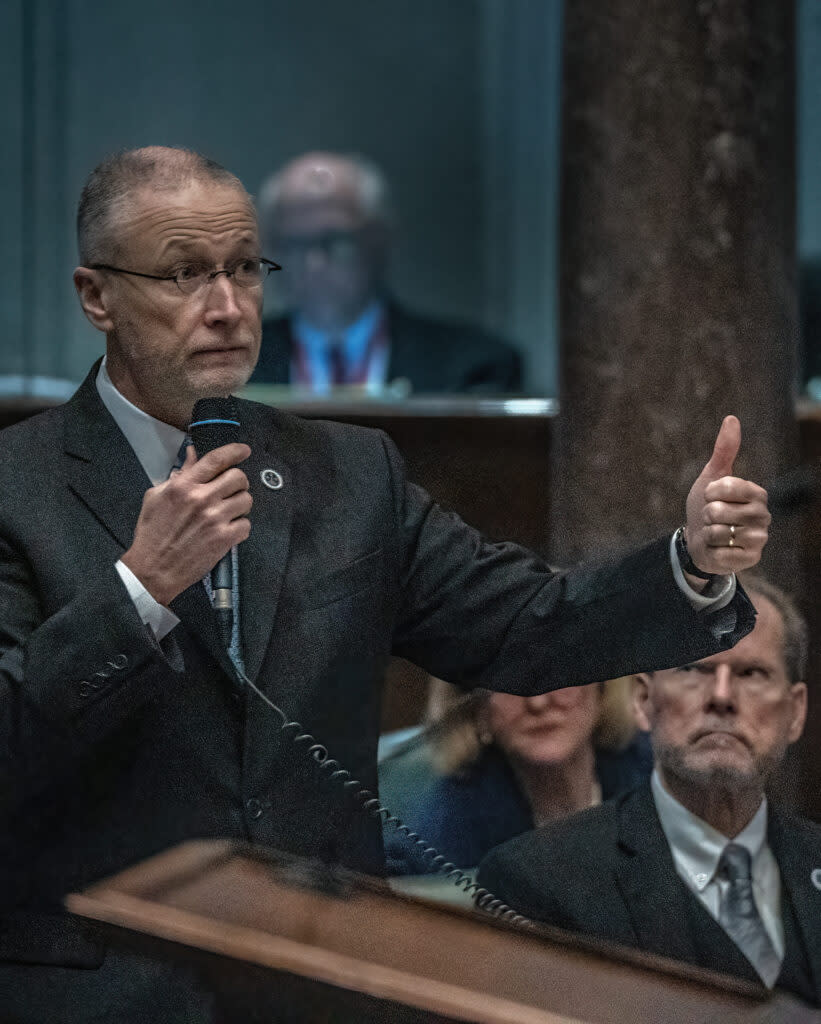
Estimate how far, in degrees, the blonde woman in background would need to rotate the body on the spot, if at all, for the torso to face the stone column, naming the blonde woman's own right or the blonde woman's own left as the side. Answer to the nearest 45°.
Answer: approximately 180°

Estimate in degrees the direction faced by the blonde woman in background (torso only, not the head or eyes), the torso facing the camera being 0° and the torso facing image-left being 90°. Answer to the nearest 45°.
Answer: approximately 0°

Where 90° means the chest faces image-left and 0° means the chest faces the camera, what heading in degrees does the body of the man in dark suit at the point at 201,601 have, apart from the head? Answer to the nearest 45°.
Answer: approximately 315°
